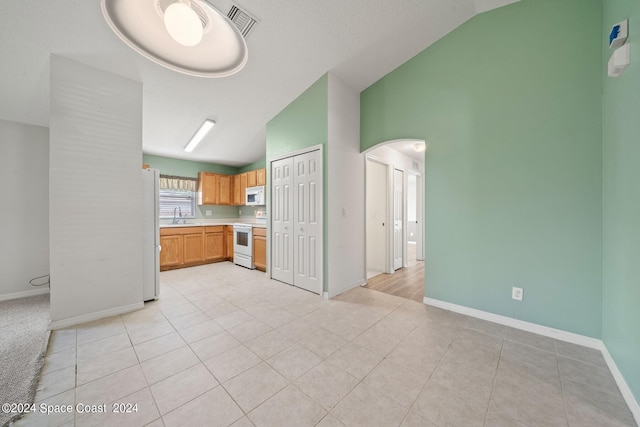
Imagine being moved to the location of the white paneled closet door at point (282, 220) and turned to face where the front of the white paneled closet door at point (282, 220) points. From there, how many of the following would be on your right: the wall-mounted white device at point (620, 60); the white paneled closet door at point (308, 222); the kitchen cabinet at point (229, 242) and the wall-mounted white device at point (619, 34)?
1

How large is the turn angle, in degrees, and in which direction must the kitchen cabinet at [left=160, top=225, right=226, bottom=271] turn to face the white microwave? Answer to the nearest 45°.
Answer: approximately 45° to its left

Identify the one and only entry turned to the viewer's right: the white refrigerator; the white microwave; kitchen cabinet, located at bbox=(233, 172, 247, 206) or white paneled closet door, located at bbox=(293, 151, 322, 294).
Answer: the white refrigerator

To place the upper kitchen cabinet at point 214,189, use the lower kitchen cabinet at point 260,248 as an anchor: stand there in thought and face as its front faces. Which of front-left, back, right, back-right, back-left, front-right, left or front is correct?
right

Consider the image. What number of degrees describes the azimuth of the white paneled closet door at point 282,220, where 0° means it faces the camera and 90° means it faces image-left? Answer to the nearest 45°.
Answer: approximately 45°

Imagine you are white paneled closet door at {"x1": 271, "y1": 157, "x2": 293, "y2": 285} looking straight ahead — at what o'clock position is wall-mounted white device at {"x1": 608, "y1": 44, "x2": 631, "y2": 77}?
The wall-mounted white device is roughly at 9 o'clock from the white paneled closet door.

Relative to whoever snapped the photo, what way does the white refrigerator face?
facing to the right of the viewer

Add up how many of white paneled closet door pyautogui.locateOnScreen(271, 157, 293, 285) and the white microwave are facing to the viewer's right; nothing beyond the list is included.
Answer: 0

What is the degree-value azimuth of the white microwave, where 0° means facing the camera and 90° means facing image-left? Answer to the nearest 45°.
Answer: approximately 45°
